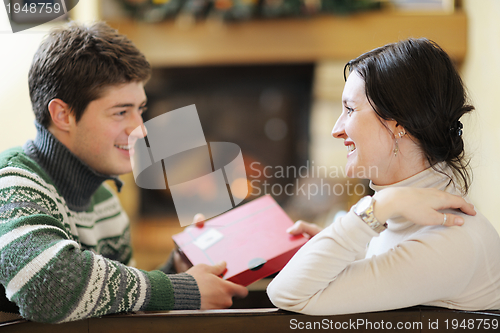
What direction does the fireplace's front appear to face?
toward the camera

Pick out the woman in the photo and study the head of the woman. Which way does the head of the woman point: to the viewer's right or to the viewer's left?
to the viewer's left

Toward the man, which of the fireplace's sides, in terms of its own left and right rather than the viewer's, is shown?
front

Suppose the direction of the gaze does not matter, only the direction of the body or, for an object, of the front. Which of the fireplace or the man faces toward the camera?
the fireplace

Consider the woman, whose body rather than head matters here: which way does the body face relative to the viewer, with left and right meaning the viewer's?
facing to the left of the viewer

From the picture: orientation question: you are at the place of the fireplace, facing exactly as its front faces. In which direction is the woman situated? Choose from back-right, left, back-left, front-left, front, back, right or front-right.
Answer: front

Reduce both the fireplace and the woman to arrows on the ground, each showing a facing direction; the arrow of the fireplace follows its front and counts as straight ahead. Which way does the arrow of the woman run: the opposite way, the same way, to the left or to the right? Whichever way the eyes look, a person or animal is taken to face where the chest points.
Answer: to the right

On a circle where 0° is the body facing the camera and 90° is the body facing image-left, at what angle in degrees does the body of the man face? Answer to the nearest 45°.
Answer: approximately 270°

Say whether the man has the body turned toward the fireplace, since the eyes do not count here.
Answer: no

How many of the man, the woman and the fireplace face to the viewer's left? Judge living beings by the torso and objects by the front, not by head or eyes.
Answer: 1

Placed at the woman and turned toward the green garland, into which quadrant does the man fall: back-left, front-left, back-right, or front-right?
front-left
